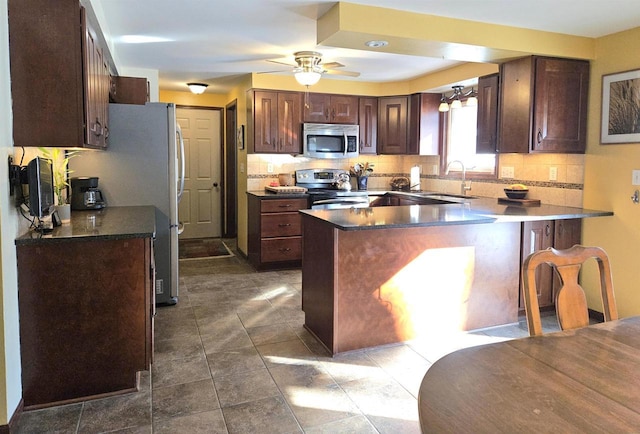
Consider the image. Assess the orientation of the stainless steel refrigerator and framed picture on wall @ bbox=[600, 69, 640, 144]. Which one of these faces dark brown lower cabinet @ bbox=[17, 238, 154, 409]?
the framed picture on wall

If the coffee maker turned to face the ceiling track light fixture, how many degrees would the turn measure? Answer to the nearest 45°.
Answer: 0° — it already faces it

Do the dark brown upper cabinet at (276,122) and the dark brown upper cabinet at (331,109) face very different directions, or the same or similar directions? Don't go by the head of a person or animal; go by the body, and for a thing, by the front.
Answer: same or similar directions

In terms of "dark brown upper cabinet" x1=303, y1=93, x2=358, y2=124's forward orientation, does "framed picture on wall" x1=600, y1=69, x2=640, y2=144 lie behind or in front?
in front

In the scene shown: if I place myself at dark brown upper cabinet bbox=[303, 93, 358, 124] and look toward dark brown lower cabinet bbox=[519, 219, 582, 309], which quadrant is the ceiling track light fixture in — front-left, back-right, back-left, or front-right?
front-left

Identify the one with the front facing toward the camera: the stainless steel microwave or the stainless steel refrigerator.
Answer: the stainless steel microwave

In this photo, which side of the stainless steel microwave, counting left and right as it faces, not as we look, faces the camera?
front

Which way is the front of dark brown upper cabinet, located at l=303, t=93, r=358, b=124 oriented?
toward the camera

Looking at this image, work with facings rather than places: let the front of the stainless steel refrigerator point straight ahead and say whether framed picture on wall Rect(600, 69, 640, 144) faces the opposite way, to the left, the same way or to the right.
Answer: the opposite way

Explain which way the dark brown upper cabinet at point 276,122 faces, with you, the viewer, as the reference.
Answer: facing the viewer

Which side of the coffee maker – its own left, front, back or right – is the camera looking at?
right

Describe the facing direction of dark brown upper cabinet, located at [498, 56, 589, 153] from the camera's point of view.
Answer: facing the viewer and to the right of the viewer

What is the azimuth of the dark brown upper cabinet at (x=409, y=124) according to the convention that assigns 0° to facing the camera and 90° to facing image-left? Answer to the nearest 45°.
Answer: approximately 45°

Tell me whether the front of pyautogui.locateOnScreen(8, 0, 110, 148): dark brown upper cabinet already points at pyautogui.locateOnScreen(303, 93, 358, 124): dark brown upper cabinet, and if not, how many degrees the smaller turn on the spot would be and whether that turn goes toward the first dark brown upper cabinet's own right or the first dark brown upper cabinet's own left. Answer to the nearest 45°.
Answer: approximately 45° to the first dark brown upper cabinet's own left

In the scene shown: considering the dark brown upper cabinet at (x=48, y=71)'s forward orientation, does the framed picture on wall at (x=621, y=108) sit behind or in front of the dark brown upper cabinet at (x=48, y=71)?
in front

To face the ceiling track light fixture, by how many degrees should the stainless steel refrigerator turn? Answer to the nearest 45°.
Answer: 0° — it already faces it

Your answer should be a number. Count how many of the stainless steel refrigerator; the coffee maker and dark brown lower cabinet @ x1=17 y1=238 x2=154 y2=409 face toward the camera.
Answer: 0
